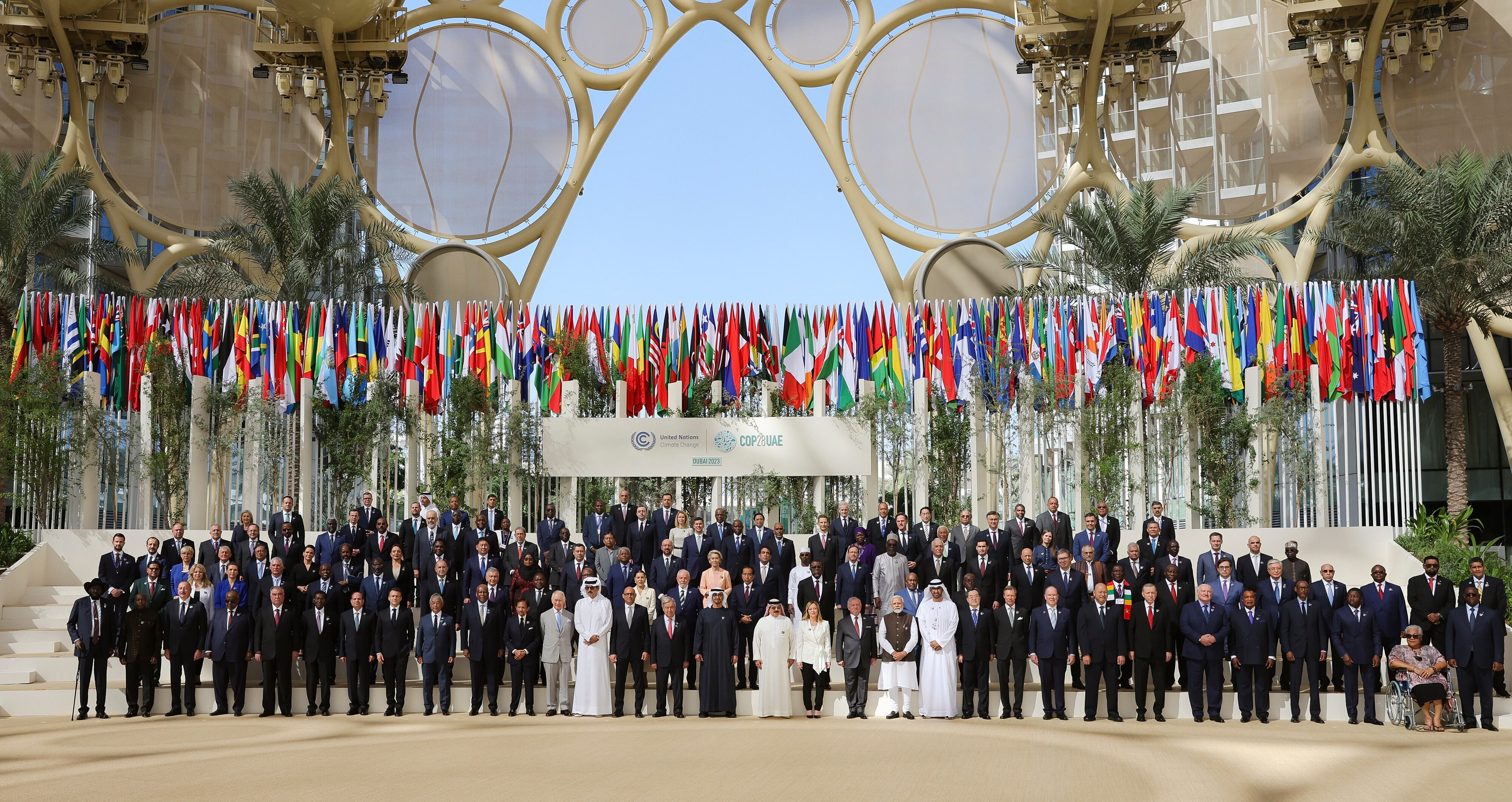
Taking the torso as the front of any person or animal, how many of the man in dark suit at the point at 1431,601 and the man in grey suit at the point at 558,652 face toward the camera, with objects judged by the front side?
2

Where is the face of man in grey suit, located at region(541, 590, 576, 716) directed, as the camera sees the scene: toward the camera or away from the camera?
toward the camera

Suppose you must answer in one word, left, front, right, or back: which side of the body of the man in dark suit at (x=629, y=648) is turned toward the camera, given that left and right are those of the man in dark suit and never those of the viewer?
front

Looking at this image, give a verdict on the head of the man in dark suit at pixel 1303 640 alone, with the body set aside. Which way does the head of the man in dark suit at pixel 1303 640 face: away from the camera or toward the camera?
toward the camera

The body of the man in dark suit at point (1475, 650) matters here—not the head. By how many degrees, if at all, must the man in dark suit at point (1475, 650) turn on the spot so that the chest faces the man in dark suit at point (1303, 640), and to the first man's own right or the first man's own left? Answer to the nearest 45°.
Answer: approximately 90° to the first man's own right

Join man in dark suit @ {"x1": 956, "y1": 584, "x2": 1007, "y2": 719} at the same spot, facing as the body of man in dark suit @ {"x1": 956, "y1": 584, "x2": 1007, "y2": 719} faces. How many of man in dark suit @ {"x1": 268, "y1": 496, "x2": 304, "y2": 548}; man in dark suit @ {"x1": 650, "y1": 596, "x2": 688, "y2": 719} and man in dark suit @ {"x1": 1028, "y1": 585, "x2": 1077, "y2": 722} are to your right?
2

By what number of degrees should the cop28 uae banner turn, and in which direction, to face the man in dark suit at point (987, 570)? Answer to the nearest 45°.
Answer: approximately 45° to its left

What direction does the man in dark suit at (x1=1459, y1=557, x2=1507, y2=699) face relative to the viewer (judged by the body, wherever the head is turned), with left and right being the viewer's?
facing the viewer

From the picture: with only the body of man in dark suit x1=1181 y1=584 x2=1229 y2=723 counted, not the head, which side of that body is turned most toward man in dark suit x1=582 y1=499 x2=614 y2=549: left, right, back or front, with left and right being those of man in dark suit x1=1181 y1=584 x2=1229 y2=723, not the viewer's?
right

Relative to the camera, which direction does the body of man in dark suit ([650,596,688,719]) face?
toward the camera

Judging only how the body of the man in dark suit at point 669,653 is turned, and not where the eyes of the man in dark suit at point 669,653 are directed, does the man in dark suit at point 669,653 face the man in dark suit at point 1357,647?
no

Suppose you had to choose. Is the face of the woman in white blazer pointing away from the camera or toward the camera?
toward the camera

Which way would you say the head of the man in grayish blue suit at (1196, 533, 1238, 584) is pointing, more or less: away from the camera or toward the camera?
toward the camera

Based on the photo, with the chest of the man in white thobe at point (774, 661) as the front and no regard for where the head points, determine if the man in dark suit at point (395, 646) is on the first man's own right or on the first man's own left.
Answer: on the first man's own right

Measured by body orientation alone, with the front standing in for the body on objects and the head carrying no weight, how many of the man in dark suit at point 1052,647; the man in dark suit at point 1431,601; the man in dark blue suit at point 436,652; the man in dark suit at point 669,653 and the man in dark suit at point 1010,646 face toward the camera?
5

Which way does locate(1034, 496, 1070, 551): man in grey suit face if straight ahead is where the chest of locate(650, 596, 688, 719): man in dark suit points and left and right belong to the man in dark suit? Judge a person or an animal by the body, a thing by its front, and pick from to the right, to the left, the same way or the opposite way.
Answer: the same way

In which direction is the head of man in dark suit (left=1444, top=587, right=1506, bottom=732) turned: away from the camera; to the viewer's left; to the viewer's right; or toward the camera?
toward the camera
